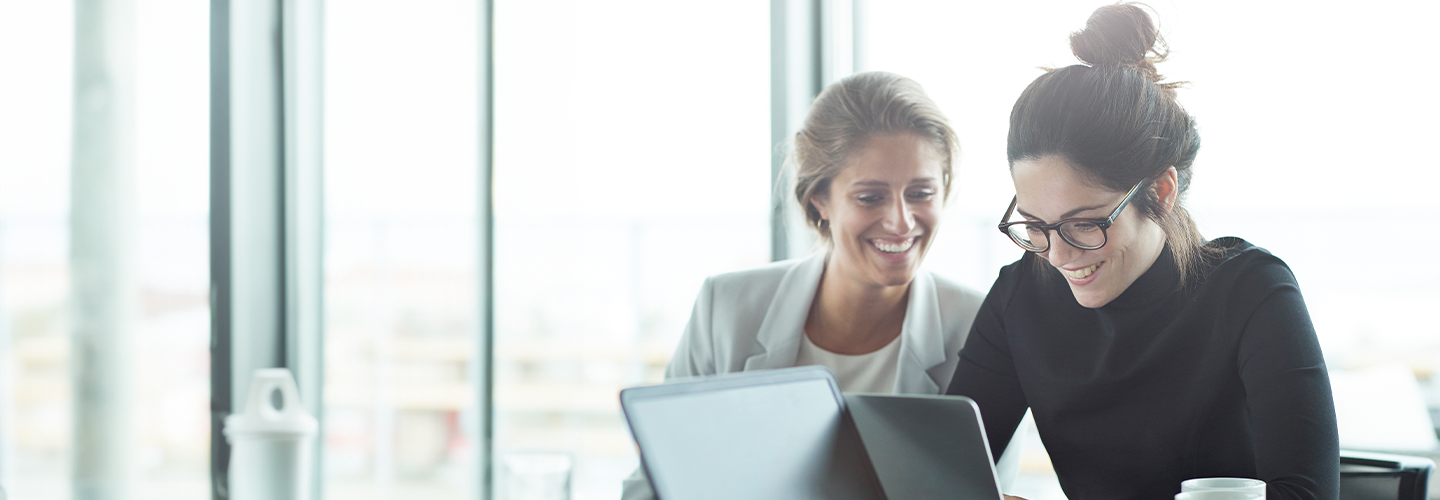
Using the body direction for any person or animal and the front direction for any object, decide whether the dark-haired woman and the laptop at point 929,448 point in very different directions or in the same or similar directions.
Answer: very different directions

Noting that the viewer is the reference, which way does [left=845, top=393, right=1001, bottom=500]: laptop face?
facing away from the viewer and to the right of the viewer

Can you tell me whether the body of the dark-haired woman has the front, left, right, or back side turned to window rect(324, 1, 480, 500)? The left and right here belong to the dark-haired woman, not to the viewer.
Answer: right

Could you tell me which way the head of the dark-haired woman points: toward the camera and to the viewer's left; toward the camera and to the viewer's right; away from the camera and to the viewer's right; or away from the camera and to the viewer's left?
toward the camera and to the viewer's left

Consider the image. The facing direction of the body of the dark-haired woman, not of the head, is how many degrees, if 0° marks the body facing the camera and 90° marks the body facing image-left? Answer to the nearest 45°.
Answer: approximately 45°
